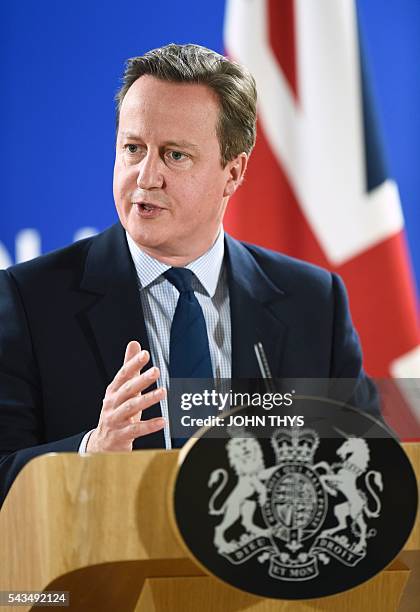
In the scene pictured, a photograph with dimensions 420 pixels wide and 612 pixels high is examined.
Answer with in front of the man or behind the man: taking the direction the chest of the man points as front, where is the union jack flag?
behind

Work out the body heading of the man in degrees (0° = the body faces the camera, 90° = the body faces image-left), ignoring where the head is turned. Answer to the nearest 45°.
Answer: approximately 0°

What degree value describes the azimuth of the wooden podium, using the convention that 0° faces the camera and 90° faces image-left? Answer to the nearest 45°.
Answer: approximately 0°
